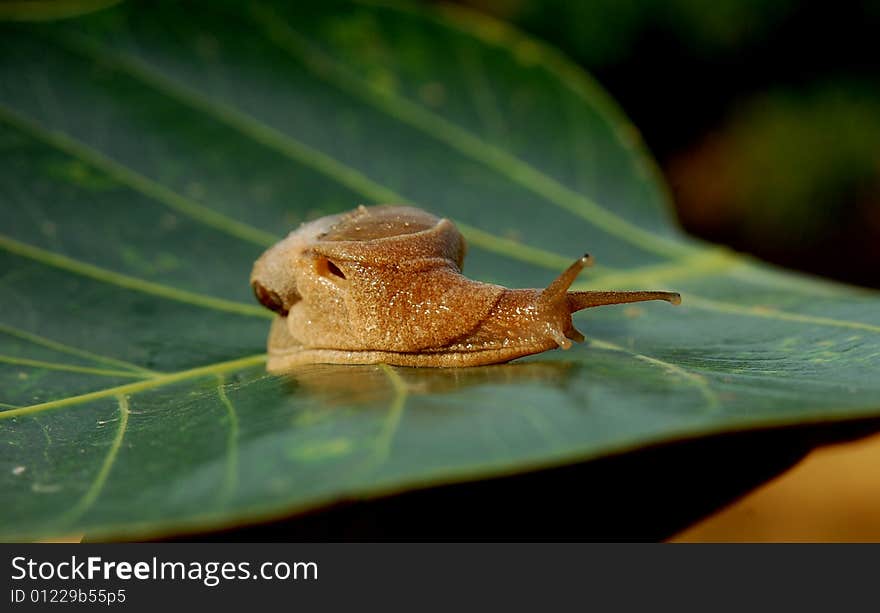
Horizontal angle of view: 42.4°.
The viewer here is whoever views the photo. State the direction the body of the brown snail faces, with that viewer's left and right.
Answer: facing to the right of the viewer
